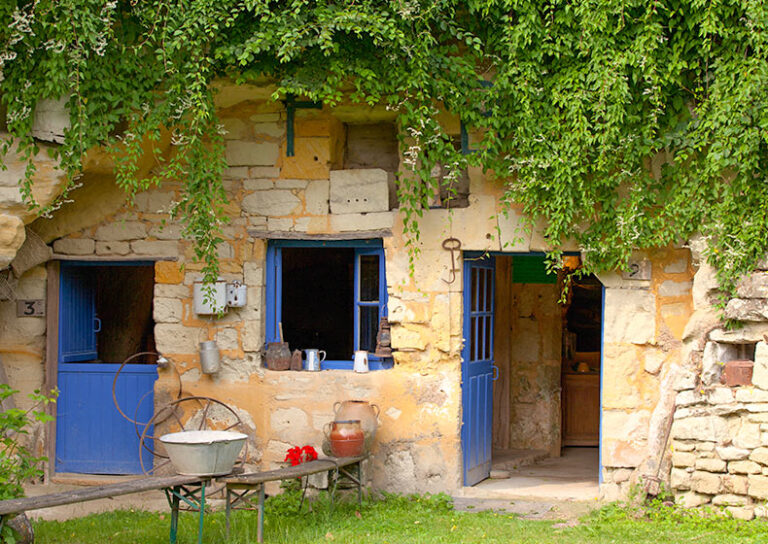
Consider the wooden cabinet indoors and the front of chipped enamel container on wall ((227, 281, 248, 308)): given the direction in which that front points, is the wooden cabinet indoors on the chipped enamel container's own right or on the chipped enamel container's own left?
on the chipped enamel container's own left

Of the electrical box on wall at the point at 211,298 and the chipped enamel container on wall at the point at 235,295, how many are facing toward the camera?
2

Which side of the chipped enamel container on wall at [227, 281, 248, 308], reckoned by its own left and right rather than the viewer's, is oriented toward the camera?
front

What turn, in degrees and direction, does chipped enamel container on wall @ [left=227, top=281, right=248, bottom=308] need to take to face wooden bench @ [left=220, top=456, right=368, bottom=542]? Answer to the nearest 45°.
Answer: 0° — it already faces it

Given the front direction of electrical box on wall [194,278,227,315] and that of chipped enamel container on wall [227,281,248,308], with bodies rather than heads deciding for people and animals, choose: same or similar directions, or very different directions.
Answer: same or similar directions

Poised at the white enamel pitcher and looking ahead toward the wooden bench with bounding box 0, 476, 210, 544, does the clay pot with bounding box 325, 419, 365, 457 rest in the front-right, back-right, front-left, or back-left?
front-left

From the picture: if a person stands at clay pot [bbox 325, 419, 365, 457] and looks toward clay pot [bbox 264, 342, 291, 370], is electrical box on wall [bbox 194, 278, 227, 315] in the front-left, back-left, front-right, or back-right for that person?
front-left

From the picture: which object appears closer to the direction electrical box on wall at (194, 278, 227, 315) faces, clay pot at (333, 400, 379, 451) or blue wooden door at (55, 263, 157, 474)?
the clay pot

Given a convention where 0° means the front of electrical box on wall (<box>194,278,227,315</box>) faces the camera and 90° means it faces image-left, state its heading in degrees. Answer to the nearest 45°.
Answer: approximately 0°

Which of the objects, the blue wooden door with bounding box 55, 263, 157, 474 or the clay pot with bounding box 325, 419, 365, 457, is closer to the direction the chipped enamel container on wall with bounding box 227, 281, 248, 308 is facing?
the clay pot
